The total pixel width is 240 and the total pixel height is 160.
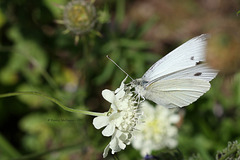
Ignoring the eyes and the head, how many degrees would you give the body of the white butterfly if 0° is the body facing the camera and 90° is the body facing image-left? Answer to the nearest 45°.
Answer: approximately 90°

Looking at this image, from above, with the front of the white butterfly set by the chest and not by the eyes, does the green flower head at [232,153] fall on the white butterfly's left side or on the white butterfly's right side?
on the white butterfly's left side

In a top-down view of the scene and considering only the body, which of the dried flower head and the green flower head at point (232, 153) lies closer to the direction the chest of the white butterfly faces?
the dried flower head

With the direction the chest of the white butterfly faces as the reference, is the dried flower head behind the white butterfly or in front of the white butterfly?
in front
